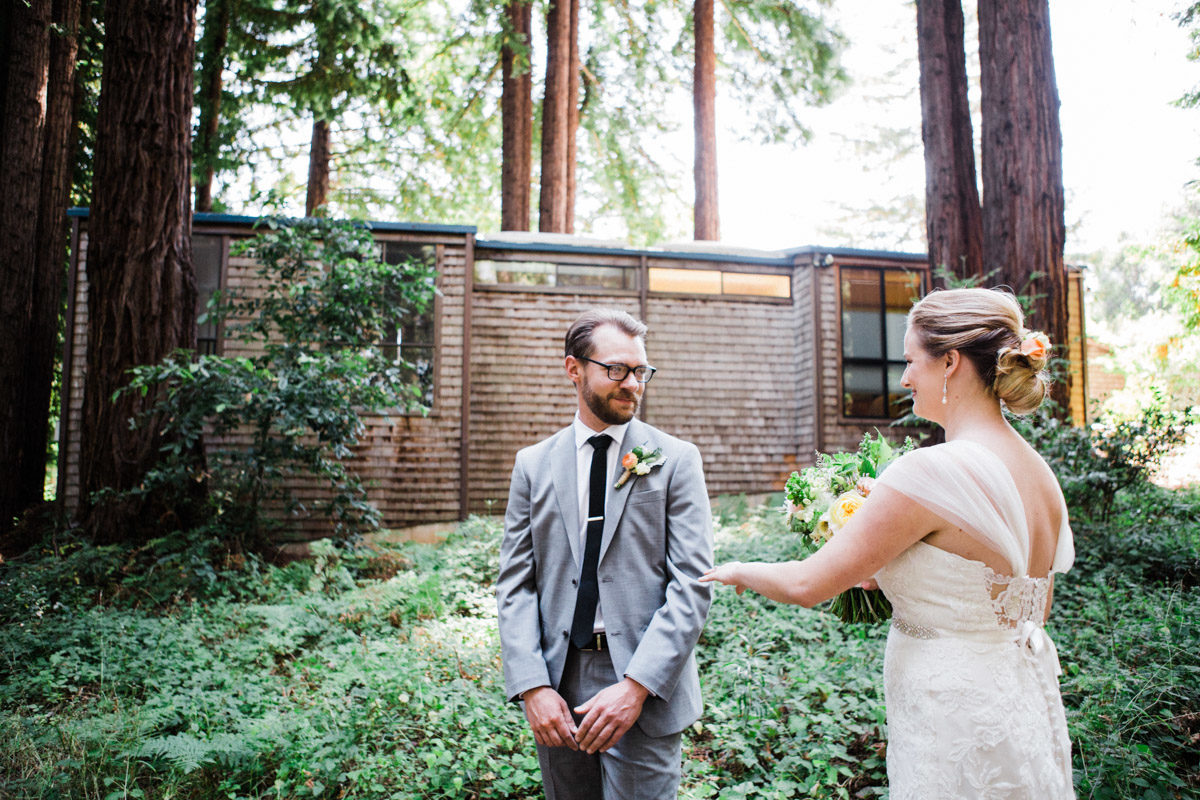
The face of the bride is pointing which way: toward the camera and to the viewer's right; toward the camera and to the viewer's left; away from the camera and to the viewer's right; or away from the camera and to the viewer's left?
away from the camera and to the viewer's left

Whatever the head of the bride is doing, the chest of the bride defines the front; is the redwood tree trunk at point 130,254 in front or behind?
in front

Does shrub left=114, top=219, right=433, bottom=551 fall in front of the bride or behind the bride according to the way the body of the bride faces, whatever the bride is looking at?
in front

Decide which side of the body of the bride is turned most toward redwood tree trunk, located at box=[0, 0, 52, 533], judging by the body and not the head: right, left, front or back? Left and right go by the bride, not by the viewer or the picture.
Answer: front

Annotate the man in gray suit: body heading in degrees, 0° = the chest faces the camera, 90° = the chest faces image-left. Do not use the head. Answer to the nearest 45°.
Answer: approximately 0°

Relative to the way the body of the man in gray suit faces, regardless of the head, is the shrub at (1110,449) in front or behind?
behind

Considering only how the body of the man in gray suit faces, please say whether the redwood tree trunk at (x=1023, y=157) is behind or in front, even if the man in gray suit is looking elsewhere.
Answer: behind

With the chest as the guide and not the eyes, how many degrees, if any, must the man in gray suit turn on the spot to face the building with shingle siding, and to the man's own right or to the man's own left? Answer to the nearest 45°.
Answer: approximately 180°

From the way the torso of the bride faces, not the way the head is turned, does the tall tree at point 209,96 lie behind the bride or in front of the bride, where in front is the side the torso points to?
in front

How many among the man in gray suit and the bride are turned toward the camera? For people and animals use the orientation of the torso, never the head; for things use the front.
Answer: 1

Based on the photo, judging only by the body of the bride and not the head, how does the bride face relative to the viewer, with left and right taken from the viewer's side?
facing away from the viewer and to the left of the viewer

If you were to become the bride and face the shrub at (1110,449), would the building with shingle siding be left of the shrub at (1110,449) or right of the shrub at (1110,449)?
left

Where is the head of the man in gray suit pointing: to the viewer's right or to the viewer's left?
to the viewer's right

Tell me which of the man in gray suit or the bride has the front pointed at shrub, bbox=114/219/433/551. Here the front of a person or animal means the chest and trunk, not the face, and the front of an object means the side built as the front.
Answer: the bride
